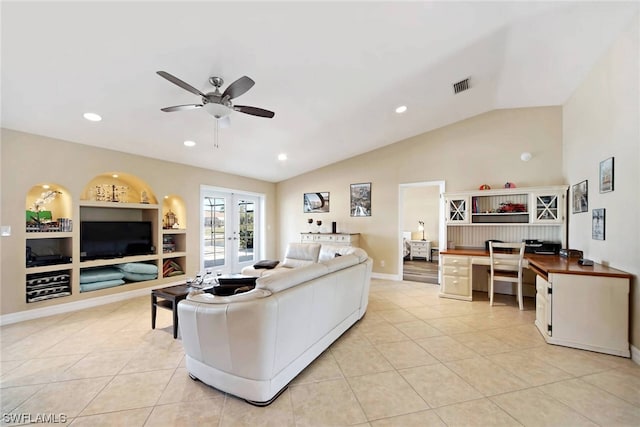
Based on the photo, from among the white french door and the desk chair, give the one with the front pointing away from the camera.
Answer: the desk chair

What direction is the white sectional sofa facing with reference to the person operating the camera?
facing away from the viewer and to the left of the viewer

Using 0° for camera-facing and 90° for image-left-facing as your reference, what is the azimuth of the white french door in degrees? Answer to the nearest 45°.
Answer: approximately 315°

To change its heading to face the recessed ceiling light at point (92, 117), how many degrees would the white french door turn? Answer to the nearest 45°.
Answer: approximately 90° to its right

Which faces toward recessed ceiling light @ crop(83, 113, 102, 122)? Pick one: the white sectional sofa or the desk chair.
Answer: the white sectional sofa

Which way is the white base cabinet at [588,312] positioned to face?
to the viewer's left

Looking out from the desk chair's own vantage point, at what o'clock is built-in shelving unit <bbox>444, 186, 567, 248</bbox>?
The built-in shelving unit is roughly at 12 o'clock from the desk chair.

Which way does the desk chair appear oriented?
away from the camera

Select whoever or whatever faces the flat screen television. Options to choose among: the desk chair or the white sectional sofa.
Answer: the white sectional sofa

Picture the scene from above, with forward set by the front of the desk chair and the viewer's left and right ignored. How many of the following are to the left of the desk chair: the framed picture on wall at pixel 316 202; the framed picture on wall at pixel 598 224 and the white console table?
2

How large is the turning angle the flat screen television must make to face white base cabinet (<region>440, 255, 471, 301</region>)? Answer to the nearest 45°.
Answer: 0° — it already faces it

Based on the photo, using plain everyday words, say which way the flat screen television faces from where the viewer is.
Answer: facing the viewer and to the right of the viewer

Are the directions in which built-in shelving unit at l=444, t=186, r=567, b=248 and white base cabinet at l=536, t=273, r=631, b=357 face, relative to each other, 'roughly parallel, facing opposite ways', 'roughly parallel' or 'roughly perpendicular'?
roughly perpendicular

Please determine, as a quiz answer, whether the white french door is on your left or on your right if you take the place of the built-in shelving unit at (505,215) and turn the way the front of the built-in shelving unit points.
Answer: on your right
